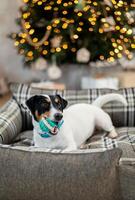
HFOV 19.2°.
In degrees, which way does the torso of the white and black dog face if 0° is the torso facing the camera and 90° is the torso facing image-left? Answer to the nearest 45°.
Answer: approximately 45°

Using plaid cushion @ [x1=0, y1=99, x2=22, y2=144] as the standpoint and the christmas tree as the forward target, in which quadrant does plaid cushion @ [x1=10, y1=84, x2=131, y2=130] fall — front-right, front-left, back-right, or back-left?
front-right

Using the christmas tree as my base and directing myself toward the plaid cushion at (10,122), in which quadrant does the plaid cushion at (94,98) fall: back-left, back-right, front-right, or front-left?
front-left

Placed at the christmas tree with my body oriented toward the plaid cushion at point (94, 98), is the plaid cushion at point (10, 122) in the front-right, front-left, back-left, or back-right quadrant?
front-right

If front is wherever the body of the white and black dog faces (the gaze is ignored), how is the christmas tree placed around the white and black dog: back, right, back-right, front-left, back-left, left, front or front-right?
back-right
